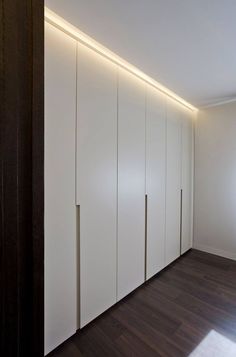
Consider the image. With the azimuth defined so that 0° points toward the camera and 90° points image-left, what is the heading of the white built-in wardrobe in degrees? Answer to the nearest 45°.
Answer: approximately 315°

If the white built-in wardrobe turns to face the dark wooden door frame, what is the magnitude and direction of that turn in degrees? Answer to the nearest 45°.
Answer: approximately 45° to its right
